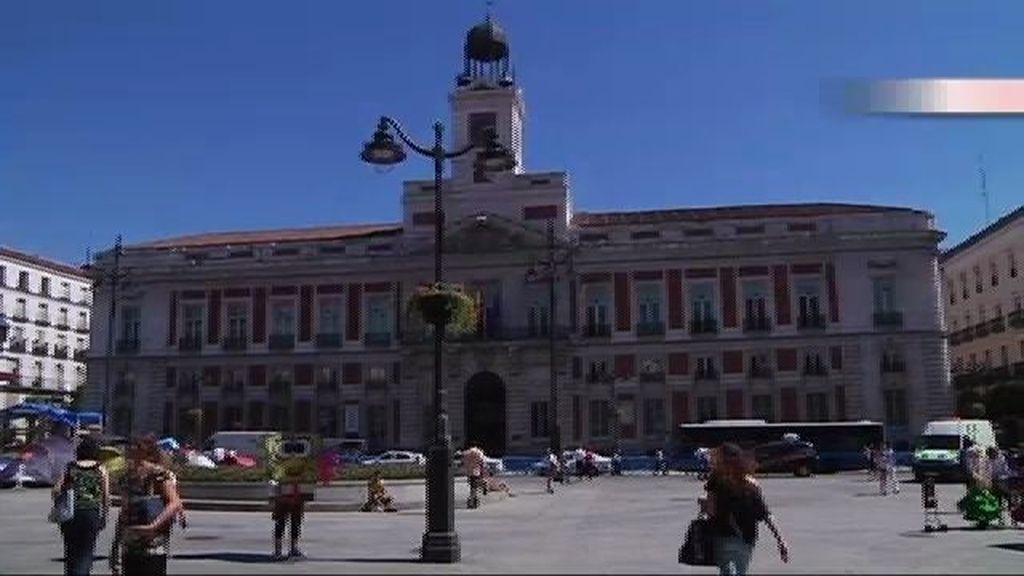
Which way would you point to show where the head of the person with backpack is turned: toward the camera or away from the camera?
away from the camera

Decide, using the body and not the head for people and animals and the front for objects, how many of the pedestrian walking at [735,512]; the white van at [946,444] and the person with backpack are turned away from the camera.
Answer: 2

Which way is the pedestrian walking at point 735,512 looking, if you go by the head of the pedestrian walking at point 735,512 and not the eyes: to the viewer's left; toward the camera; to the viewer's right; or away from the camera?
away from the camera

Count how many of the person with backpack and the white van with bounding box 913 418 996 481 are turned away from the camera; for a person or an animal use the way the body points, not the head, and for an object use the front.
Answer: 1

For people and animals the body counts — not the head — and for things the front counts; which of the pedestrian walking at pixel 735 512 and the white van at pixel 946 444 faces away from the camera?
the pedestrian walking

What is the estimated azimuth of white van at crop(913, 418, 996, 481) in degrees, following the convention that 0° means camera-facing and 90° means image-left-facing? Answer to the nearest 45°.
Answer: approximately 45°

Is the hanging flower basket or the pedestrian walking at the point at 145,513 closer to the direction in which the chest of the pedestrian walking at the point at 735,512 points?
the hanging flower basket

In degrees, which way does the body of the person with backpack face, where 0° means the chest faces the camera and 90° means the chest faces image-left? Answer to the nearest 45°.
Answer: approximately 180°

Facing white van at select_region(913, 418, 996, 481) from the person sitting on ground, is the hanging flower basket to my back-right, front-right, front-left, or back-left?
back-right

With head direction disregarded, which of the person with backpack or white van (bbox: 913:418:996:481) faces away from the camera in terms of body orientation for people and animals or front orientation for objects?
the person with backpack

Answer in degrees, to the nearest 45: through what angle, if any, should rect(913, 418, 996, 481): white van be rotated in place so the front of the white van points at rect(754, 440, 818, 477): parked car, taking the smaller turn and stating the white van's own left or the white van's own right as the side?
approximately 90° to the white van's own right

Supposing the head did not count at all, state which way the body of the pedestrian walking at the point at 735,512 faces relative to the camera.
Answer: away from the camera

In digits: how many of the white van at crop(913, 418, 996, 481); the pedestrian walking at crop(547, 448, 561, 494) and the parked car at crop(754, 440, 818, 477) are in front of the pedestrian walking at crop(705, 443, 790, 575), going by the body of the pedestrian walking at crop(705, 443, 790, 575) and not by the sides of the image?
3
